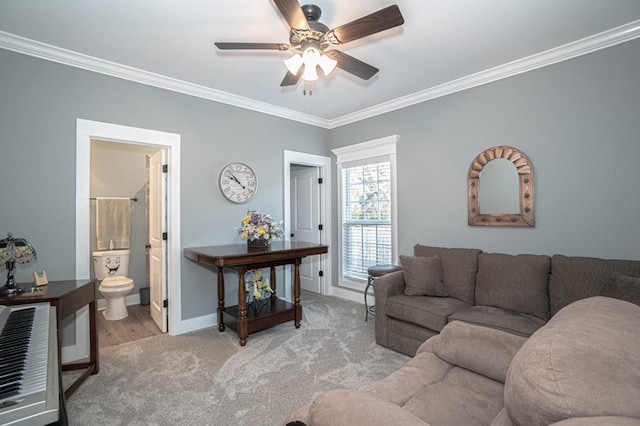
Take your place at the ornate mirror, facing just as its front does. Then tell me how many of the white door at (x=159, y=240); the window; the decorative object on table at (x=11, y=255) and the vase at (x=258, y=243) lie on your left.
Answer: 0

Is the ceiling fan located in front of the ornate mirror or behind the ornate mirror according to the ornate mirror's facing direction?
in front

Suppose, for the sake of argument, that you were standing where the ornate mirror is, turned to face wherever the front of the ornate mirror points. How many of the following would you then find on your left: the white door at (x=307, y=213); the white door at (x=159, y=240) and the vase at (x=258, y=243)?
0

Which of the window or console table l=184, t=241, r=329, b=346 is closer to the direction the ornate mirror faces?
the console table

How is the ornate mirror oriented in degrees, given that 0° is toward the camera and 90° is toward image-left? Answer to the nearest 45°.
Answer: approximately 0°

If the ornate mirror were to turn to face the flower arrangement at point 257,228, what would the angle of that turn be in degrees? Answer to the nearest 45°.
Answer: approximately 45° to its right

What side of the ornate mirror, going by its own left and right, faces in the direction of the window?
right

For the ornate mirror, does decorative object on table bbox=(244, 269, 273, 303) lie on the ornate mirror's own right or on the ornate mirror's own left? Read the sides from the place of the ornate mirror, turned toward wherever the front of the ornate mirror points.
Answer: on the ornate mirror's own right

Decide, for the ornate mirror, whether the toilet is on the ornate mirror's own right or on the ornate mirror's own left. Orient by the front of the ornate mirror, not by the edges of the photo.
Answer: on the ornate mirror's own right

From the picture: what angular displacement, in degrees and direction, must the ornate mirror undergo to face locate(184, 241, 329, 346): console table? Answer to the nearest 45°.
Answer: approximately 45° to its right
